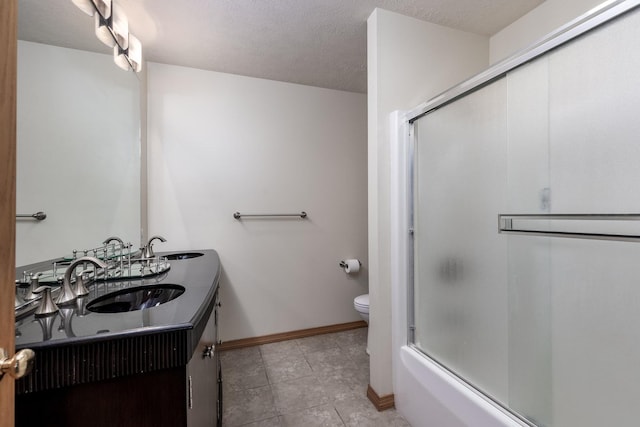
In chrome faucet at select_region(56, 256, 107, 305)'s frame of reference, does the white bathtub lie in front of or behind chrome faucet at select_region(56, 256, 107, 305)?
in front

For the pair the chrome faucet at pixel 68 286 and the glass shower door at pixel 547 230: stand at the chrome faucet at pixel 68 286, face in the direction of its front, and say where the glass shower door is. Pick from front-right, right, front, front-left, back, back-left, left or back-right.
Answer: front-right

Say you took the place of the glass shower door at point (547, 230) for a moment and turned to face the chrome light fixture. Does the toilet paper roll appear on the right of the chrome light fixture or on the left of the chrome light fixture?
right

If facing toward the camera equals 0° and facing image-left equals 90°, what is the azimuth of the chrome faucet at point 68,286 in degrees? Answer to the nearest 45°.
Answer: approximately 270°
